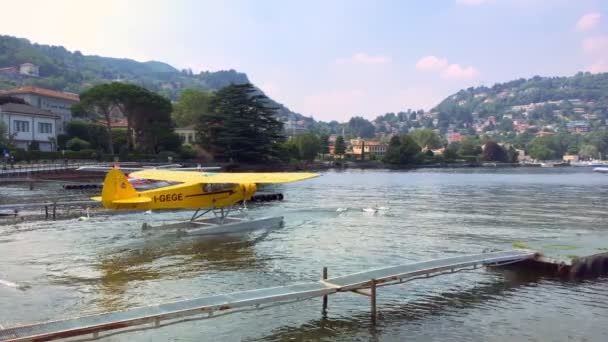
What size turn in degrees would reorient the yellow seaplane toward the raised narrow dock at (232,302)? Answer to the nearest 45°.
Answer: approximately 135° to its right

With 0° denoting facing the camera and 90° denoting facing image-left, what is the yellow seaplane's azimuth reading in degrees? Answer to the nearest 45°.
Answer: approximately 225°
